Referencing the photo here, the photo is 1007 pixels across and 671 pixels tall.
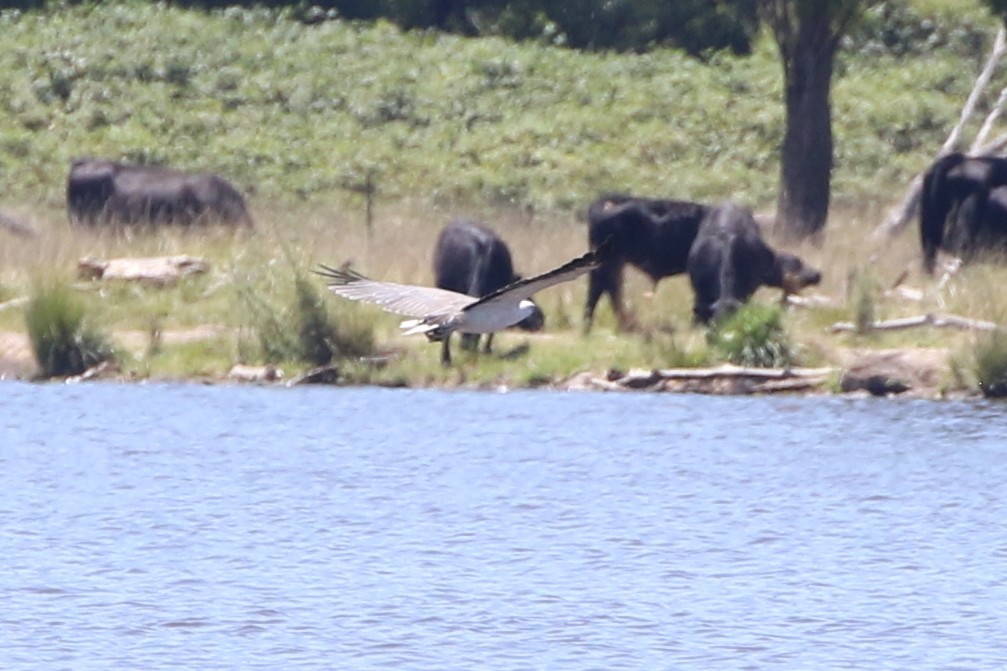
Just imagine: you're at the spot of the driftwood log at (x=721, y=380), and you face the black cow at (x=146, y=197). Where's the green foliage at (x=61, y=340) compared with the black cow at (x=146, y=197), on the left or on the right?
left

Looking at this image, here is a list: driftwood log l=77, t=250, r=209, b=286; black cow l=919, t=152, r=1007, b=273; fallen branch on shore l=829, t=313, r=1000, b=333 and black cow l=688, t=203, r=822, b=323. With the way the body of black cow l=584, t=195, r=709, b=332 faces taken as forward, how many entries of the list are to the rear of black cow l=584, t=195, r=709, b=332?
1

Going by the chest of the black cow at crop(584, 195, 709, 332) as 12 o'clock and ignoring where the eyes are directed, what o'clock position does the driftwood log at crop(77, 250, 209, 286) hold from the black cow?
The driftwood log is roughly at 6 o'clock from the black cow.

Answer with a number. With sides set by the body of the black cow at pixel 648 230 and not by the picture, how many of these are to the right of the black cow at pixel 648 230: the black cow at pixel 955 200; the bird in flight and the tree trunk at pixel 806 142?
1

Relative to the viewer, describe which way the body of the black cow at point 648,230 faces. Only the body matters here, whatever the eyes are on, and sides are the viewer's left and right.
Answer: facing to the right of the viewer

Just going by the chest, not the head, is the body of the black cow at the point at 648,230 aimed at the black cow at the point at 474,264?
no

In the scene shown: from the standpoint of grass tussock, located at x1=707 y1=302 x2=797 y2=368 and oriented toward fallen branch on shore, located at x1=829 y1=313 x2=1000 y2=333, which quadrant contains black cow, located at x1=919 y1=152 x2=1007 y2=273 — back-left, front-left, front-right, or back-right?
front-left

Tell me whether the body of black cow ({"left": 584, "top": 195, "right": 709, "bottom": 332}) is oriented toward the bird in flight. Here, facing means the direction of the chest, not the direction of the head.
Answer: no

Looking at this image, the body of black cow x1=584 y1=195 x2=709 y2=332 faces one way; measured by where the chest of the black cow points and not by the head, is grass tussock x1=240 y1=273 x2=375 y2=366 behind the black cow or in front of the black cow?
behind

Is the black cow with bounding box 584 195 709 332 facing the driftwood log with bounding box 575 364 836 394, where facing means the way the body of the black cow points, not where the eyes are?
no
